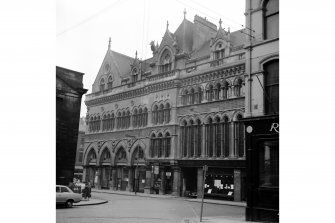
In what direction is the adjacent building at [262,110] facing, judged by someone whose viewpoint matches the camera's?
facing the viewer and to the left of the viewer

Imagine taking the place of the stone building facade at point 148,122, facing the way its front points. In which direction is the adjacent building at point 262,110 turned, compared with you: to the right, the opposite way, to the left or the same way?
the same way

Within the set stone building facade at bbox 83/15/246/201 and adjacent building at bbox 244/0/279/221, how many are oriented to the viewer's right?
0

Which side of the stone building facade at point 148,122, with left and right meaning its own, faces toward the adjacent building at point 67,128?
right
